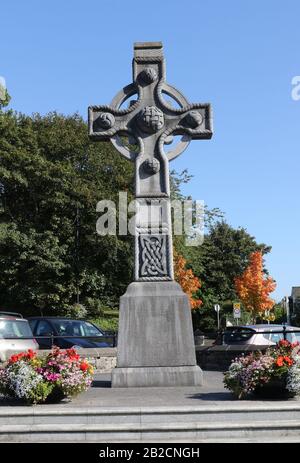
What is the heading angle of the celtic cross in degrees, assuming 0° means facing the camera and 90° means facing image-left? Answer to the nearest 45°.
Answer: approximately 0°

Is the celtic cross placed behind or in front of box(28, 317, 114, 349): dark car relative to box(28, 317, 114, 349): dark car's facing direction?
in front

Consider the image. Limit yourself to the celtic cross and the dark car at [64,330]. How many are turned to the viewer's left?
0

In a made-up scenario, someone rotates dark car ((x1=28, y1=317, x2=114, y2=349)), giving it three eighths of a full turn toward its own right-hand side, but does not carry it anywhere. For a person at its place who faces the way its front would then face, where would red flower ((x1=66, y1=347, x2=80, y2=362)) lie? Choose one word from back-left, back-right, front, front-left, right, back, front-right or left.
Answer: left

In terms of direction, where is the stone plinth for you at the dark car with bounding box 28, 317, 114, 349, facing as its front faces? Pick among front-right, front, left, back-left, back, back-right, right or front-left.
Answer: front-right

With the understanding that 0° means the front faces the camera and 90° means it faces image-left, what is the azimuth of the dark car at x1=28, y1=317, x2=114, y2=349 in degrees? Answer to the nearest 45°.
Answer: approximately 315°
